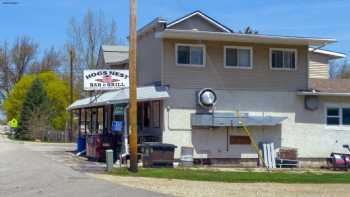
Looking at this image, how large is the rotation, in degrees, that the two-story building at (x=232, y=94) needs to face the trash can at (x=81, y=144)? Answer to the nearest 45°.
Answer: approximately 45° to its right

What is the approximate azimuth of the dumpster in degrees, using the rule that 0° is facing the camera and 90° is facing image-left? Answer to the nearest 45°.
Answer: approximately 0°

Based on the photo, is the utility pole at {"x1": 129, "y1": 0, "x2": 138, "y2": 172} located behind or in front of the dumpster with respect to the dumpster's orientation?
in front
